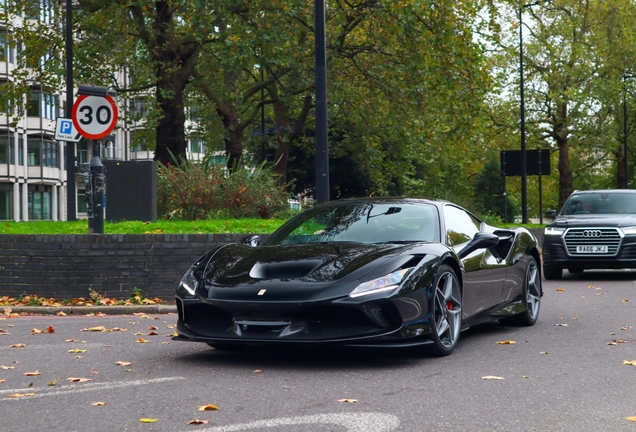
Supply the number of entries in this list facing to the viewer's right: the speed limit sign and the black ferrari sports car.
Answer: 0

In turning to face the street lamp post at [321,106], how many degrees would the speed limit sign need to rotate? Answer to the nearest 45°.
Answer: approximately 90° to its left

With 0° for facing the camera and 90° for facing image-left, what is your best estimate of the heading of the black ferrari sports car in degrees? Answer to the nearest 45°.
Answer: approximately 45°

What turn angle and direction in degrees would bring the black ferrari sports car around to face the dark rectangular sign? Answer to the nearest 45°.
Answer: approximately 135° to its right

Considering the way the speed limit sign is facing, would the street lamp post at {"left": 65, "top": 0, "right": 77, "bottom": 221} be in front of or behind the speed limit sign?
behind

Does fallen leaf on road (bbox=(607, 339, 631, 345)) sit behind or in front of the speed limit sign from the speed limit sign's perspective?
in front

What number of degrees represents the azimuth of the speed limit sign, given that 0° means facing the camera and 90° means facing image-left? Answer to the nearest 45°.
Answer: approximately 0°

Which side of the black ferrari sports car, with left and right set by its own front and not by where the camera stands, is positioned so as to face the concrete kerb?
right
